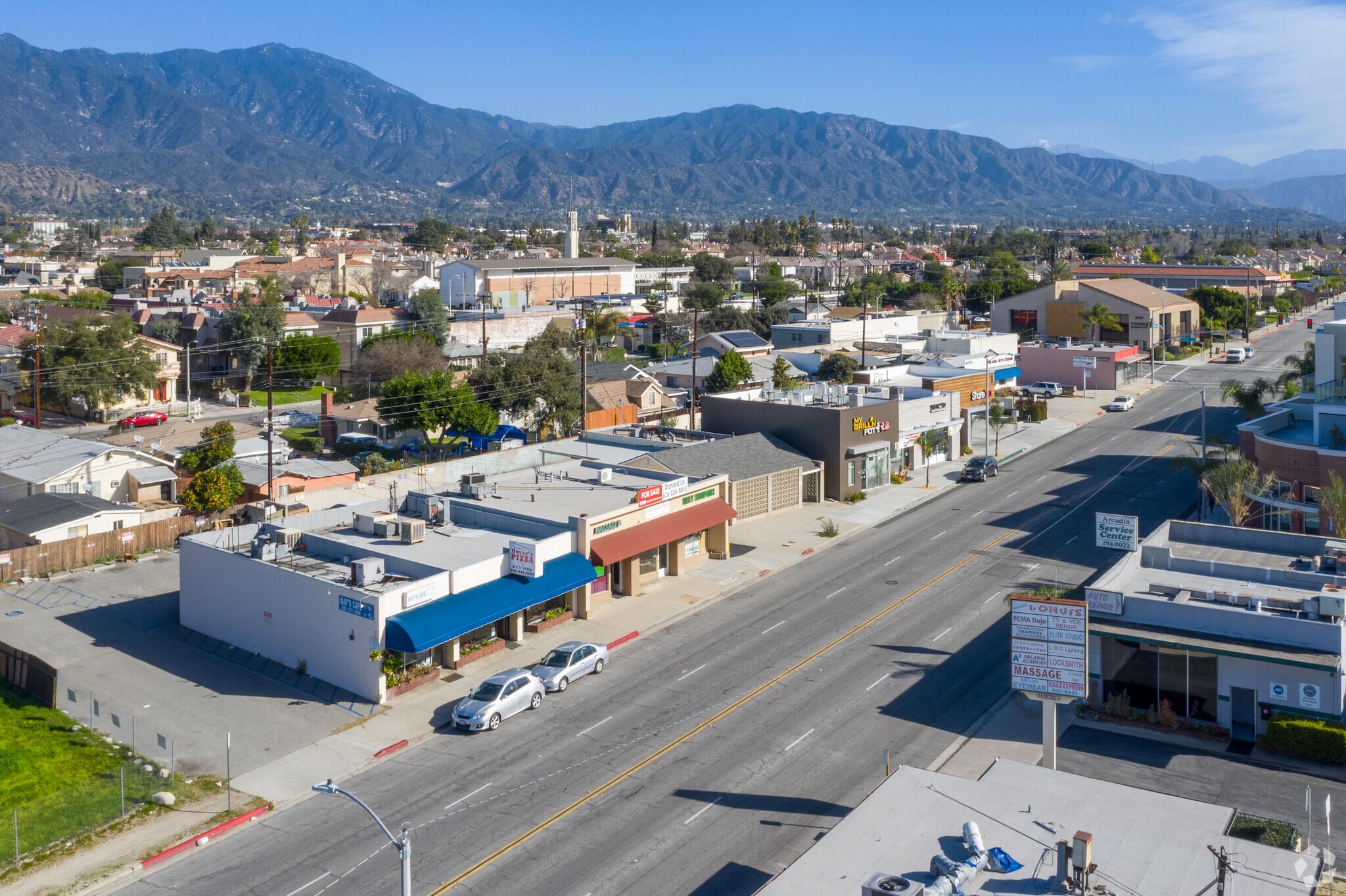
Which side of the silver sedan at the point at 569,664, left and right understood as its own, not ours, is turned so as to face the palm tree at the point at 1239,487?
back

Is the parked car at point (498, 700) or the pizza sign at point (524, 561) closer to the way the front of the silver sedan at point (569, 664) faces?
the parked car

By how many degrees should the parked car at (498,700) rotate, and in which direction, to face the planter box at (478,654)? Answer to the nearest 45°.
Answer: approximately 135° to its right

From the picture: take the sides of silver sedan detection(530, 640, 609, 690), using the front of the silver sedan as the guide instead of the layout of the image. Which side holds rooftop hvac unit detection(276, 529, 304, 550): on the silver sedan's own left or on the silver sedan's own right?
on the silver sedan's own right

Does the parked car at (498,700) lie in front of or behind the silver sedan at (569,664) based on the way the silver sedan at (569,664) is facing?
in front

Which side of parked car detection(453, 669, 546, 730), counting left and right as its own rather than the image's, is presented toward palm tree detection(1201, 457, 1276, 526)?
back

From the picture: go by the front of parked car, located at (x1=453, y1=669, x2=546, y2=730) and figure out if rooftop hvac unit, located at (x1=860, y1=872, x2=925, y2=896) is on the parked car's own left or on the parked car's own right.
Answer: on the parked car's own left

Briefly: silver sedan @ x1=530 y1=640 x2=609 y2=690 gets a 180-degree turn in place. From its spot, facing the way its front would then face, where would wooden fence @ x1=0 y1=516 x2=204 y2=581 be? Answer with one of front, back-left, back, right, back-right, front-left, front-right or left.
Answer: left

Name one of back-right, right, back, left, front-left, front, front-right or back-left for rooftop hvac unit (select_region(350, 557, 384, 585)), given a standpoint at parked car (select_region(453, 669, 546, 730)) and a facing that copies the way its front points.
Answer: right

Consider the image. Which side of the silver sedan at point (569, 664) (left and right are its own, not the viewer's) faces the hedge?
left

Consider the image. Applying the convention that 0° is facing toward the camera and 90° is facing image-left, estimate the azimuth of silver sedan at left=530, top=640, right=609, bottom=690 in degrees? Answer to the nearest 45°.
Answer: approximately 45°

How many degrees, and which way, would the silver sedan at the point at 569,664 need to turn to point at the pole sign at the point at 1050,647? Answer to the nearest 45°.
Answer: approximately 90° to its left

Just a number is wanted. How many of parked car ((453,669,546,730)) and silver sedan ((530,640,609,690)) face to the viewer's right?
0

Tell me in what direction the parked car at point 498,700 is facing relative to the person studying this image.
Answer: facing the viewer and to the left of the viewer

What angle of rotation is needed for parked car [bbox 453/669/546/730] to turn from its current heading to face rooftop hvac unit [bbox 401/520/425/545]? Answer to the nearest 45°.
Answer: approximately 135° to its right

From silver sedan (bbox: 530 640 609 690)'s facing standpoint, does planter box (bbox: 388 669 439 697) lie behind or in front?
in front
